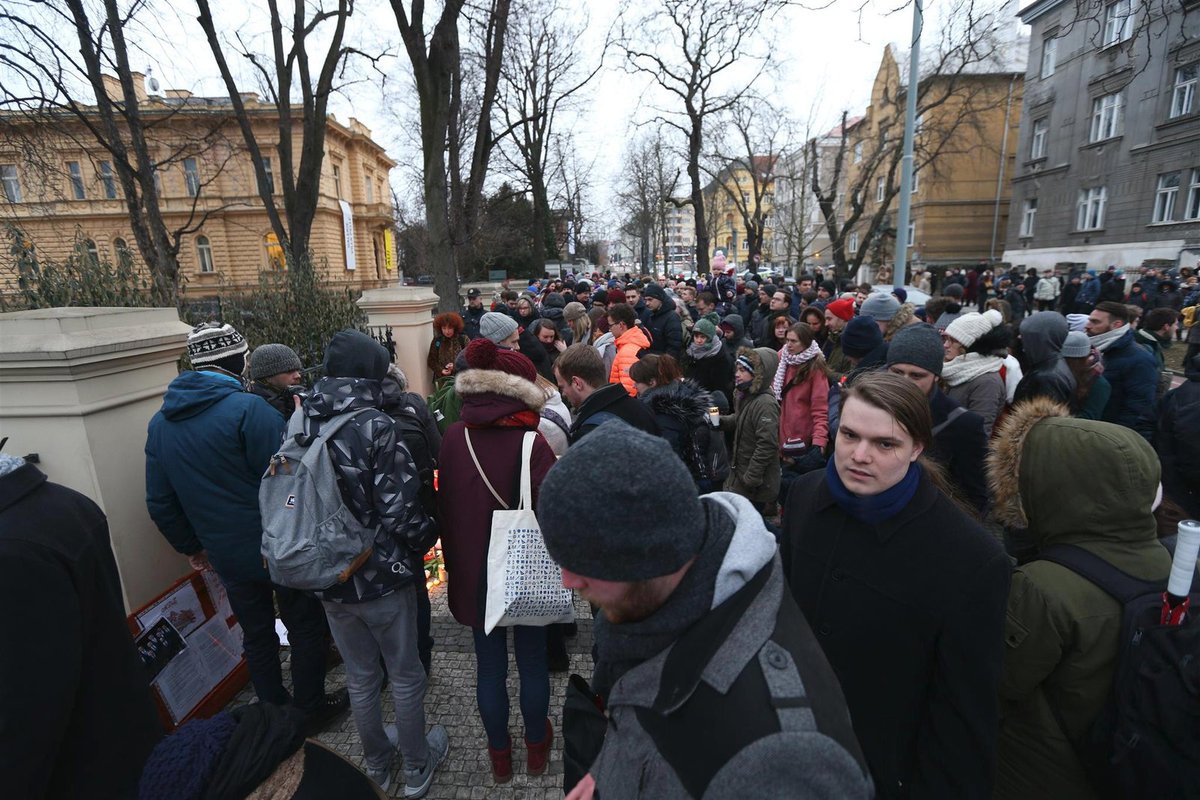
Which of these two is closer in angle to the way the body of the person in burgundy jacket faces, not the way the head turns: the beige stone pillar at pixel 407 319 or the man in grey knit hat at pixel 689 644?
the beige stone pillar

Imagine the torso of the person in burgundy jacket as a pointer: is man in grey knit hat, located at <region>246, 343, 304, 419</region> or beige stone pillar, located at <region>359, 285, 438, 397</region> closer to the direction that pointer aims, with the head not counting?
the beige stone pillar

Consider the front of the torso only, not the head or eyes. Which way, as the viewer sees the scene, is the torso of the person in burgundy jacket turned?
away from the camera

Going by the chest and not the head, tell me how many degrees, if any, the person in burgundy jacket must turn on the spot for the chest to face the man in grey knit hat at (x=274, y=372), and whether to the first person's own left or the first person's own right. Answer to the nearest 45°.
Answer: approximately 45° to the first person's own left

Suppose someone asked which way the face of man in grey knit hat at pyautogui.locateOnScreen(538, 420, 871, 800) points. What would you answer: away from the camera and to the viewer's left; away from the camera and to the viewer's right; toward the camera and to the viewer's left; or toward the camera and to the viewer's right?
toward the camera and to the viewer's left

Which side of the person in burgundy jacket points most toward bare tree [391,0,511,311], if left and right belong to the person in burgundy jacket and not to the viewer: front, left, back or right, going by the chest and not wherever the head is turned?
front

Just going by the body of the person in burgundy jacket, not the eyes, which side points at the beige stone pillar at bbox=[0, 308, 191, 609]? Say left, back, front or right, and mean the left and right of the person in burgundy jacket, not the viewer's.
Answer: left

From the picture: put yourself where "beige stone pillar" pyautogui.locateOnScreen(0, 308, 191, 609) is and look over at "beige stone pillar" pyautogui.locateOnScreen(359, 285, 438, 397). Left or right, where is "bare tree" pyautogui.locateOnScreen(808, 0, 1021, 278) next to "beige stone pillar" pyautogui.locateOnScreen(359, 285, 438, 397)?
right

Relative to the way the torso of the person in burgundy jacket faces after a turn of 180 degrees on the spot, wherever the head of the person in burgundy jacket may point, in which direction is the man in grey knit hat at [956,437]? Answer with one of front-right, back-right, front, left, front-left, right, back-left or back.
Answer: left

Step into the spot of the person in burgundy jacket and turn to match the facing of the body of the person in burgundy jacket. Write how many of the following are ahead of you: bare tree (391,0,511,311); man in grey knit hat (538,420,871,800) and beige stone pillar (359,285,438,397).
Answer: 2

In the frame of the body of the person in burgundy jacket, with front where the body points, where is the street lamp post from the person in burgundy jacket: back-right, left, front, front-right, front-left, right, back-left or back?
front-right

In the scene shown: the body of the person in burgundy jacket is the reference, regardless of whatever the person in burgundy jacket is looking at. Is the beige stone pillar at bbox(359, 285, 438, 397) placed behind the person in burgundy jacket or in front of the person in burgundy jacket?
in front

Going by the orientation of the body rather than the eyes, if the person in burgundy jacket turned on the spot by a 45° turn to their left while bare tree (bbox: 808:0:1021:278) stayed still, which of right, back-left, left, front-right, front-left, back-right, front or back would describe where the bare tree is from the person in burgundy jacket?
right

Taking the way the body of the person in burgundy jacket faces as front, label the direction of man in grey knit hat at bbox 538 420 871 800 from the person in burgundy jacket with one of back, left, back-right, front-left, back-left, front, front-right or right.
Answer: back
